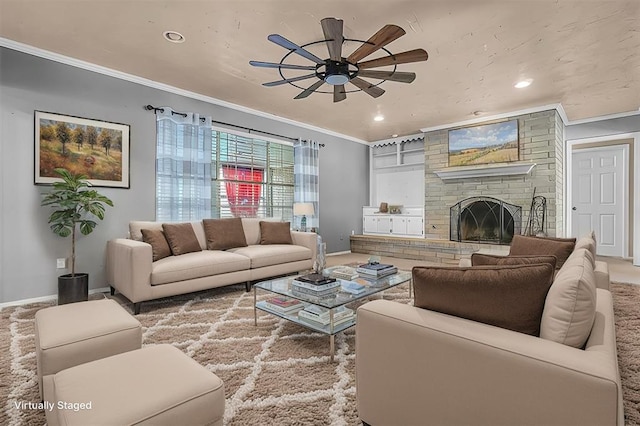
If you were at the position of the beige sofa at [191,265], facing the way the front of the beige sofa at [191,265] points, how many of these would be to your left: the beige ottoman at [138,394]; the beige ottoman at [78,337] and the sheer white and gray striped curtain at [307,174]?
1

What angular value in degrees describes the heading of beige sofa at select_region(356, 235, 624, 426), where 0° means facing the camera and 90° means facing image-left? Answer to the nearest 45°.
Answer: approximately 90°

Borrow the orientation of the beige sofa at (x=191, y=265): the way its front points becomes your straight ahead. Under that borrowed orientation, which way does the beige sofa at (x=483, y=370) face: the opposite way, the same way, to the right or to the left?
the opposite way

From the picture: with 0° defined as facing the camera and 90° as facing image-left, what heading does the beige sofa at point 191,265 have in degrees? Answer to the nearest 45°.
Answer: approximately 315°

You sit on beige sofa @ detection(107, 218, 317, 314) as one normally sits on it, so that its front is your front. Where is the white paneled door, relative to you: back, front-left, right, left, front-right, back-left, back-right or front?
front-left

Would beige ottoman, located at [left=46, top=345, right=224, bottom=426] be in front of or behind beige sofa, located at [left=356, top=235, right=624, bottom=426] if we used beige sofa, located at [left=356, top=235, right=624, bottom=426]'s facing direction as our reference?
in front

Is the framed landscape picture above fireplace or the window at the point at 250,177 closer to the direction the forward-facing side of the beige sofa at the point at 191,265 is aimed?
the framed landscape picture above fireplace

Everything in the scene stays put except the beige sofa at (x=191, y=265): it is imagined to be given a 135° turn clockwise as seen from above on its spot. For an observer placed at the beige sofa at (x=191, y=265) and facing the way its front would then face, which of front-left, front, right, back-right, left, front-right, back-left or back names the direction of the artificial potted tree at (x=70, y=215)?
front

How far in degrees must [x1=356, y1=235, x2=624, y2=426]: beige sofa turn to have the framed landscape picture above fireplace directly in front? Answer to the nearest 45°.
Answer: approximately 90° to its right

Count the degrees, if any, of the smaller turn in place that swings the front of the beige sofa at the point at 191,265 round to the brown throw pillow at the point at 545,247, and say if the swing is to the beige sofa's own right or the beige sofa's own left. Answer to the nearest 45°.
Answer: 0° — it already faces it

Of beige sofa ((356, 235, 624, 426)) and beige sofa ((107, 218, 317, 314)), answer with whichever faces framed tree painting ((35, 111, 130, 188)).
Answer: beige sofa ((356, 235, 624, 426))

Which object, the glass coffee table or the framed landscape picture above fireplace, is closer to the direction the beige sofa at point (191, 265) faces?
the glass coffee table
